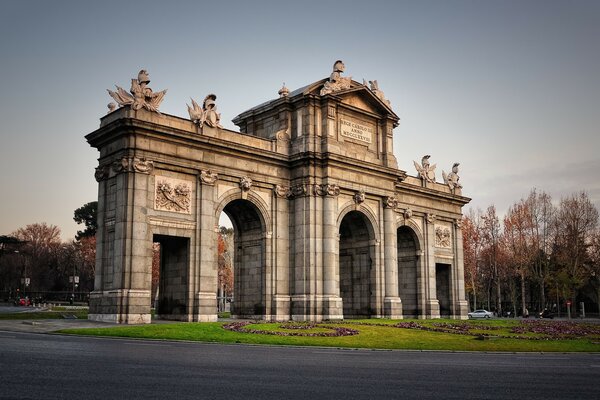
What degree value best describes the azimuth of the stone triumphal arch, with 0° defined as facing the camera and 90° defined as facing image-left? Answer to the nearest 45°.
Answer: approximately 315°
